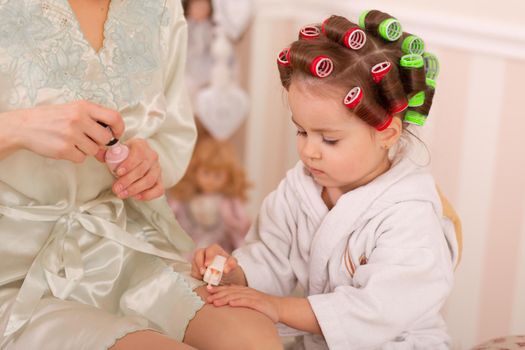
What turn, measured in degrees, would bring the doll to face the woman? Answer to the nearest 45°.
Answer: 0° — it already faces them

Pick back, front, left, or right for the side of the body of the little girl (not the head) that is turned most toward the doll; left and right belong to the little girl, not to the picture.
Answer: right

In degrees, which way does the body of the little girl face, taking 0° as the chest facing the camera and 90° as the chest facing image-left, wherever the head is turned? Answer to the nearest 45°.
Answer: approximately 45°

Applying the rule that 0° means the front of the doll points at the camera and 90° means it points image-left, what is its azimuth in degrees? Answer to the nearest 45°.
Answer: approximately 0°

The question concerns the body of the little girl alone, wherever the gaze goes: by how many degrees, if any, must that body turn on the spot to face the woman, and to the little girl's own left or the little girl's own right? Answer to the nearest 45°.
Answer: approximately 45° to the little girl's own right

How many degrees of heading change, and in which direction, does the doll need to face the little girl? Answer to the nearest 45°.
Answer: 0° — it already faces them
